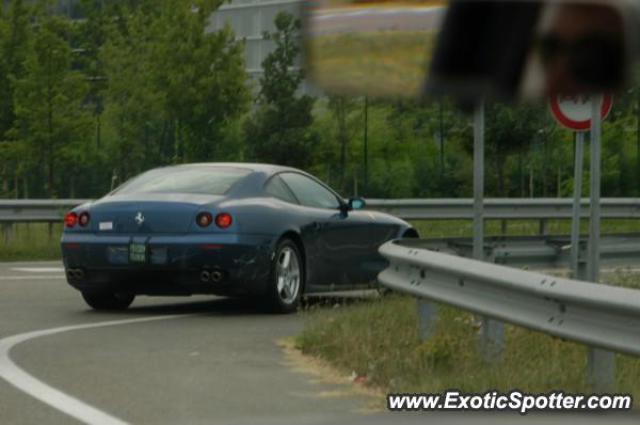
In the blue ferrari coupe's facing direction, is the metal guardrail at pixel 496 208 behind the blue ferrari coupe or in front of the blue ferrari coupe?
in front

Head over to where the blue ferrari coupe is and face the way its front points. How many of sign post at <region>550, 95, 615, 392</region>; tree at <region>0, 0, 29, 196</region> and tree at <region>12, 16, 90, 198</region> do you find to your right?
1

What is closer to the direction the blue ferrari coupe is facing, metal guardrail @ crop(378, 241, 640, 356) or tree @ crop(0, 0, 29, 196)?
the tree

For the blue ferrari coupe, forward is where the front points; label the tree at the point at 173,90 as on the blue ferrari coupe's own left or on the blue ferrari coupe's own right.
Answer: on the blue ferrari coupe's own left

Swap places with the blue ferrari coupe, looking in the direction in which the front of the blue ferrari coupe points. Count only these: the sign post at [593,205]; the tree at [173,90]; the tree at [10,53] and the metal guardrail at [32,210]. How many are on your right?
1

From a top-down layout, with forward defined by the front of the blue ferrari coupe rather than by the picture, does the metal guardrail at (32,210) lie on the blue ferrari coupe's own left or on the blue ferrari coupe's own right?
on the blue ferrari coupe's own left

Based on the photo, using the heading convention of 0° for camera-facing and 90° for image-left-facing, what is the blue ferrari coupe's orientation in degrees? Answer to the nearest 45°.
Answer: approximately 225°

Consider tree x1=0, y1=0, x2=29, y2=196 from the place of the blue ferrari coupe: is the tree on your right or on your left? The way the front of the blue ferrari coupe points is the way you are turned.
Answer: on your left

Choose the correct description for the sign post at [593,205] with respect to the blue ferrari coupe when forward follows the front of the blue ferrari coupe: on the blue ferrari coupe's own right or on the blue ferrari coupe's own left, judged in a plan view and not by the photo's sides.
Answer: on the blue ferrari coupe's own right

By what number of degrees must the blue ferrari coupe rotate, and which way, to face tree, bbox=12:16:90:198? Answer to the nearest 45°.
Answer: approximately 45° to its left

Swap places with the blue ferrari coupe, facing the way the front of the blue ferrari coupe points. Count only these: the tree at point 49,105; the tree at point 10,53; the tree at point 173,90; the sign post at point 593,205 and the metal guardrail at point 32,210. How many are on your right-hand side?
1

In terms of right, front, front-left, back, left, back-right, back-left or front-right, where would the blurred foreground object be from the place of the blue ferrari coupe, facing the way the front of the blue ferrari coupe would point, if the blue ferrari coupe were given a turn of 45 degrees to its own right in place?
right
